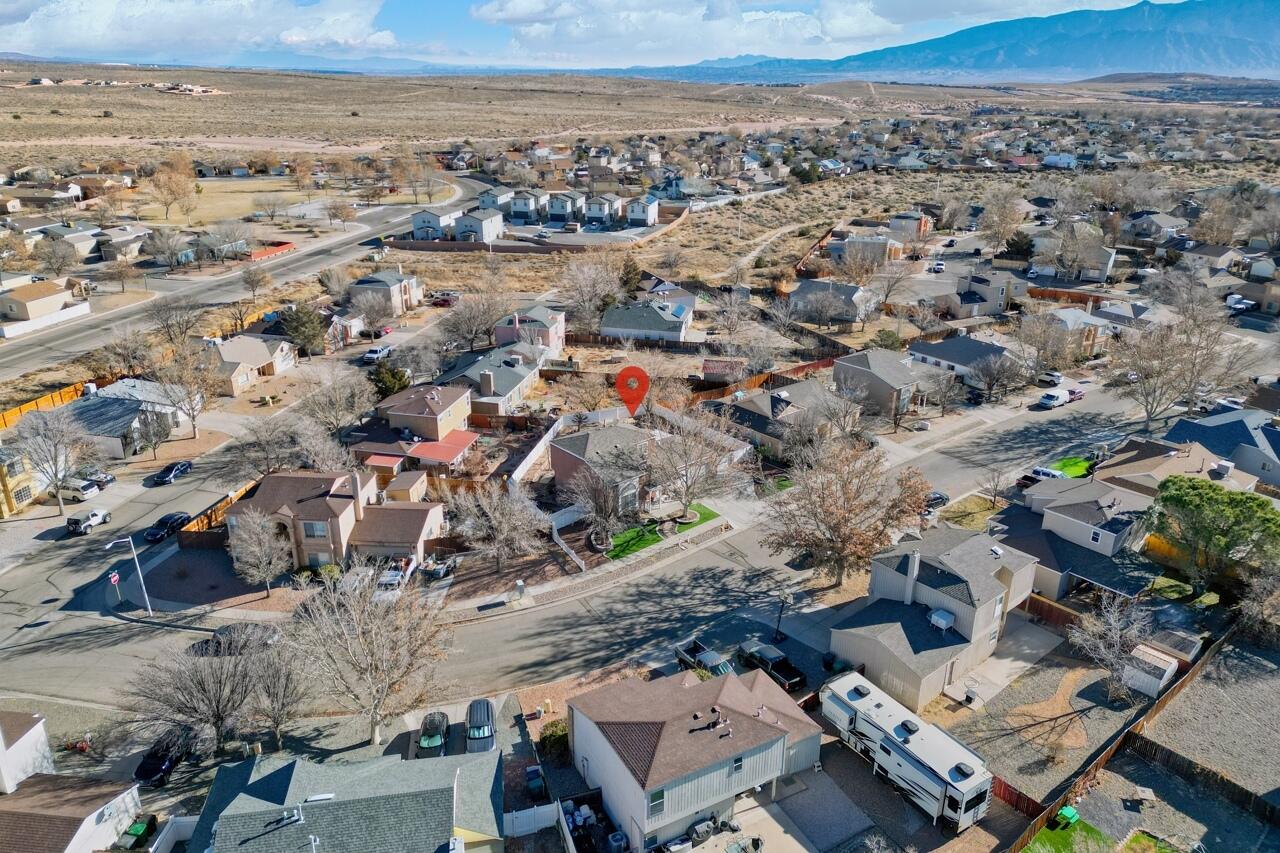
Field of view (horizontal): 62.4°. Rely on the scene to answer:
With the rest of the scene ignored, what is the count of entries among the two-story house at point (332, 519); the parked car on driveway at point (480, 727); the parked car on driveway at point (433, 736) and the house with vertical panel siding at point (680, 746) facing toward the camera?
3

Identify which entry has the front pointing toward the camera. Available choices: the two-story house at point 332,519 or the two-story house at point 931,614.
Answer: the two-story house at point 332,519

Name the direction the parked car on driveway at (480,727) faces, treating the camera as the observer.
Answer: facing the viewer

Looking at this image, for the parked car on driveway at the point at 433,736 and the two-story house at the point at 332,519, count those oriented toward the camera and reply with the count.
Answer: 2

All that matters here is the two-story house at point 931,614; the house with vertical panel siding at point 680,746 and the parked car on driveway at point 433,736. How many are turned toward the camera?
1

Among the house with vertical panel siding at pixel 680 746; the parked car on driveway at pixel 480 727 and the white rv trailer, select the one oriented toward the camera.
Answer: the parked car on driveway

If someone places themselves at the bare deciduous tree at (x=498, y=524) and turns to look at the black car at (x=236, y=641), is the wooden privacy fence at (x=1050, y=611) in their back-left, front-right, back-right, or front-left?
back-left

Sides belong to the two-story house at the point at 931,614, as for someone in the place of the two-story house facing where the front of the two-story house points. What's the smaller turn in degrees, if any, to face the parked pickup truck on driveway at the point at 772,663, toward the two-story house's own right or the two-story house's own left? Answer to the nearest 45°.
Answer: approximately 90° to the two-story house's own left

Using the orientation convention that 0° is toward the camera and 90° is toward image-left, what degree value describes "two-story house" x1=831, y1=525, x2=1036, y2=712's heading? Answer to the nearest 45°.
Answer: approximately 135°

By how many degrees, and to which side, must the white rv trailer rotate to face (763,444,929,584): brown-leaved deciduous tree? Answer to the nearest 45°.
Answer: approximately 45° to its right

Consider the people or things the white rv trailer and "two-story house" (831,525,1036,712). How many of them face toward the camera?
0

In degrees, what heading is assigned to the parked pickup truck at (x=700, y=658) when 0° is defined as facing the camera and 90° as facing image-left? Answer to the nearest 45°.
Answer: approximately 315°

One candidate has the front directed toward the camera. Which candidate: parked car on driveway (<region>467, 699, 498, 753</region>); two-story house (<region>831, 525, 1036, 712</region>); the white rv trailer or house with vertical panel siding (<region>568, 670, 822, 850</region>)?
the parked car on driveway

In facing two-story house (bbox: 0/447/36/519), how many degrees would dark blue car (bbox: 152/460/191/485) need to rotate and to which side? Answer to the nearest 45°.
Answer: approximately 45° to its right

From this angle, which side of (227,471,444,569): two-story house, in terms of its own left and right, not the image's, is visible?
front

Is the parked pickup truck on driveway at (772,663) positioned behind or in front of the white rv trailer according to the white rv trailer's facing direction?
in front

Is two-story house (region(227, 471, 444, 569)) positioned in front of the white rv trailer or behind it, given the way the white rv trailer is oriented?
in front

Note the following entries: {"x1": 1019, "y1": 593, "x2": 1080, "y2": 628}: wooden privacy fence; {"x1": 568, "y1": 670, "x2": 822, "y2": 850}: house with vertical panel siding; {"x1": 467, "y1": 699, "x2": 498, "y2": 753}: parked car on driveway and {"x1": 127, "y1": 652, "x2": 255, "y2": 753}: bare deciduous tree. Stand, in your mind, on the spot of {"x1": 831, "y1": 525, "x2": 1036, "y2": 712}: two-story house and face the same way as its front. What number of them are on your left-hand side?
3

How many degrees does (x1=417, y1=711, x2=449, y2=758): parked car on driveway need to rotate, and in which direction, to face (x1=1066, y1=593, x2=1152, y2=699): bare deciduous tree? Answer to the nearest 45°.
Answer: approximately 90° to its left
